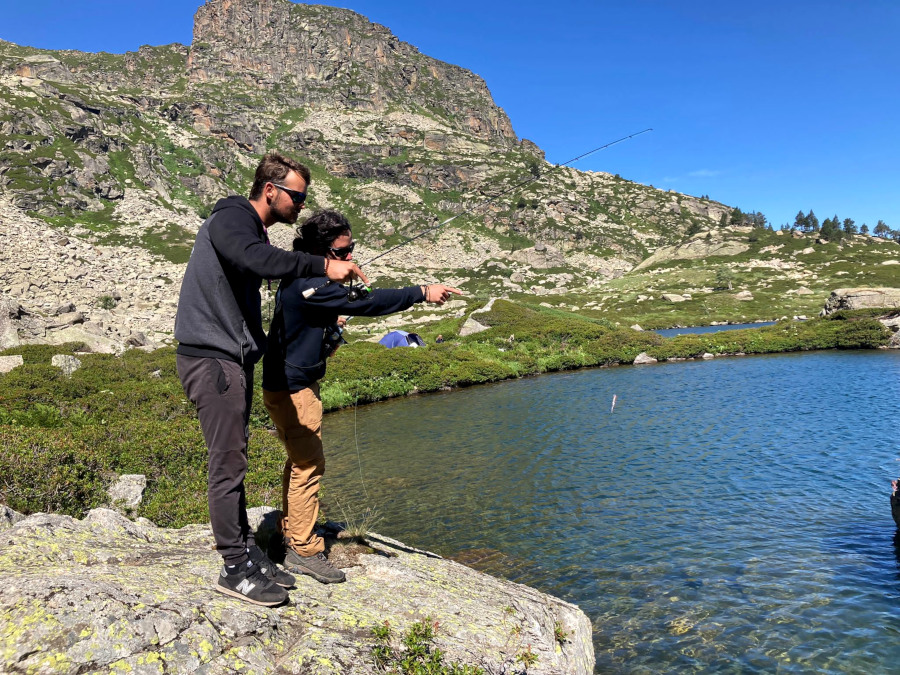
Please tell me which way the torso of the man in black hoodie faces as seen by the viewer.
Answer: to the viewer's right

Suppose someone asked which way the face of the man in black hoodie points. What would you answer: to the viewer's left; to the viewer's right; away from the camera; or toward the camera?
to the viewer's right

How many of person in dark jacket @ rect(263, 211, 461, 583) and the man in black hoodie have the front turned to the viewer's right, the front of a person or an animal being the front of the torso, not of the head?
2

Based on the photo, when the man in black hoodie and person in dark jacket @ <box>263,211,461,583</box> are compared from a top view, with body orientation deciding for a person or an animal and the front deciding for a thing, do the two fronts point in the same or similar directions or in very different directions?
same or similar directions

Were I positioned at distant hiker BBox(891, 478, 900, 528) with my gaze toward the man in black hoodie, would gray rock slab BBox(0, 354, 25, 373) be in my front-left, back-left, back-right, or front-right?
front-right

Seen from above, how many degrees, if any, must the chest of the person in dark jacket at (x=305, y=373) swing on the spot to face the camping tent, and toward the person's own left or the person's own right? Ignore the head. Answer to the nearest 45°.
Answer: approximately 90° to the person's own left

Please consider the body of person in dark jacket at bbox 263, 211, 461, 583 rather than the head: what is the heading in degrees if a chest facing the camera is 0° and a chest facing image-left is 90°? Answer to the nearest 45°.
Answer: approximately 270°

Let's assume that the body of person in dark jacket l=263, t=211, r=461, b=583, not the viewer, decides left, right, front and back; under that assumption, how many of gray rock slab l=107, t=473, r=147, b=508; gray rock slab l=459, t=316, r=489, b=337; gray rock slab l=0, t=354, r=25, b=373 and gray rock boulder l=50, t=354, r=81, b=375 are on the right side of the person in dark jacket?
0

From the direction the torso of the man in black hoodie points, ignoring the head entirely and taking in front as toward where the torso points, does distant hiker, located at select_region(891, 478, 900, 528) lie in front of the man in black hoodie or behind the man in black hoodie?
in front

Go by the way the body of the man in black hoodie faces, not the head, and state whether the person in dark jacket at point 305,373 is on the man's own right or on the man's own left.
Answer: on the man's own left

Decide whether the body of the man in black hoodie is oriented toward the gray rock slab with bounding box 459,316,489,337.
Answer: no

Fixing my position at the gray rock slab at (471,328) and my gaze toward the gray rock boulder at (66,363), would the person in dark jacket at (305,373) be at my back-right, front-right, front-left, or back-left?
front-left

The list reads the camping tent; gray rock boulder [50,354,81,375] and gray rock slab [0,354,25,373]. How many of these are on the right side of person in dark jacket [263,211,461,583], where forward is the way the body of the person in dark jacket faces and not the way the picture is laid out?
0

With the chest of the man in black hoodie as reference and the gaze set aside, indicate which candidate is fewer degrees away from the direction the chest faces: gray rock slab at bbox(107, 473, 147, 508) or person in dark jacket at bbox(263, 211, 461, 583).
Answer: the person in dark jacket

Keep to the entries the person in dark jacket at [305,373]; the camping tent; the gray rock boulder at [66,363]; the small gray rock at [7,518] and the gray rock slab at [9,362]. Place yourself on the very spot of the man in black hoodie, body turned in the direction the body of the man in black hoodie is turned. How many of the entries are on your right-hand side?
0

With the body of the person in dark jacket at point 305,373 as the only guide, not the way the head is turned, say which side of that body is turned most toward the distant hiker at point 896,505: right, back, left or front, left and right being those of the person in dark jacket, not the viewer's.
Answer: front

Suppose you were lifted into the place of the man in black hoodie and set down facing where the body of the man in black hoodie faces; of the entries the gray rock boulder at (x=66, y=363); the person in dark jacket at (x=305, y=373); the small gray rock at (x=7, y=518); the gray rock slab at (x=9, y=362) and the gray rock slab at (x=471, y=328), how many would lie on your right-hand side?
0

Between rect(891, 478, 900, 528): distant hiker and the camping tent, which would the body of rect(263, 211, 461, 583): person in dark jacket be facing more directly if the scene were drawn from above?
the distant hiker
